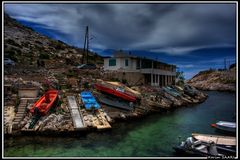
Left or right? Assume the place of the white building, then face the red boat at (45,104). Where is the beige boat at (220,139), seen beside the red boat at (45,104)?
left

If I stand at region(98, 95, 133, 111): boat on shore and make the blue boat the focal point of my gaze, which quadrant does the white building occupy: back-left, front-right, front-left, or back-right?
back-right
